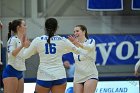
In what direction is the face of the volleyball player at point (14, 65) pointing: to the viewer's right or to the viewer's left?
to the viewer's right

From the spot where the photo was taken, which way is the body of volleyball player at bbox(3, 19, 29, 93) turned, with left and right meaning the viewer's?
facing to the right of the viewer

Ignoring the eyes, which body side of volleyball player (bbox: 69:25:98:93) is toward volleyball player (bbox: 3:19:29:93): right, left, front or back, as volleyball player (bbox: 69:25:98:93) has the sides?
front

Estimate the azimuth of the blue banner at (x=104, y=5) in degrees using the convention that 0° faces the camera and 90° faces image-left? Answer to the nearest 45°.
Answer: approximately 0°

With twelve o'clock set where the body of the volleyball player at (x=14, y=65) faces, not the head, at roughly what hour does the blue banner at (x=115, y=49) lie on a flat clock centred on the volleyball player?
The blue banner is roughly at 10 o'clock from the volleyball player.

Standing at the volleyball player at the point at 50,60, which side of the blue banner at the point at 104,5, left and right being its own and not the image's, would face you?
front

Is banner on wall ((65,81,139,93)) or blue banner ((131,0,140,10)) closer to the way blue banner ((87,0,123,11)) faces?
the banner on wall

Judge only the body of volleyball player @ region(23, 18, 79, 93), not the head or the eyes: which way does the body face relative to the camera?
away from the camera

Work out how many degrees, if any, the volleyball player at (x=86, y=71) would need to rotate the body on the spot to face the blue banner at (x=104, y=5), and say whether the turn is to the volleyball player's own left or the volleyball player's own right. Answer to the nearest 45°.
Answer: approximately 135° to the volleyball player's own right
